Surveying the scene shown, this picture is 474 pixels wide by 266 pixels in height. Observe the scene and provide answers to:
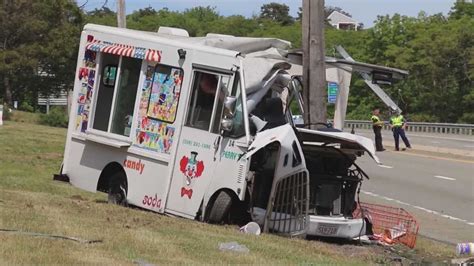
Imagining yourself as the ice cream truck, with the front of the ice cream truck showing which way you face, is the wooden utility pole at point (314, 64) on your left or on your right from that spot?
on your left

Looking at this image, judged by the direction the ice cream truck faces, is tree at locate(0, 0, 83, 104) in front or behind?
behind

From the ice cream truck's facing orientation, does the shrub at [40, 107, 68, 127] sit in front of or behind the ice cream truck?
behind

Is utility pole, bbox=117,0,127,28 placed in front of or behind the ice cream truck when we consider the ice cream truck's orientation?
behind

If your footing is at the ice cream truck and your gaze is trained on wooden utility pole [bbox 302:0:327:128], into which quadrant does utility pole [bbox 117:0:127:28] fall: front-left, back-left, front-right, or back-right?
front-left

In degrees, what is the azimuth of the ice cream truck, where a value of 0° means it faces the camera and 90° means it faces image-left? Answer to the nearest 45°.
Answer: approximately 315°

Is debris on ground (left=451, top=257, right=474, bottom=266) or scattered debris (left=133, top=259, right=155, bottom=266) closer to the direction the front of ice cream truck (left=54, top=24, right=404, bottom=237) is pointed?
the debris on ground

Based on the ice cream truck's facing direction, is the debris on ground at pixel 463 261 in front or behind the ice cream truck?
in front
